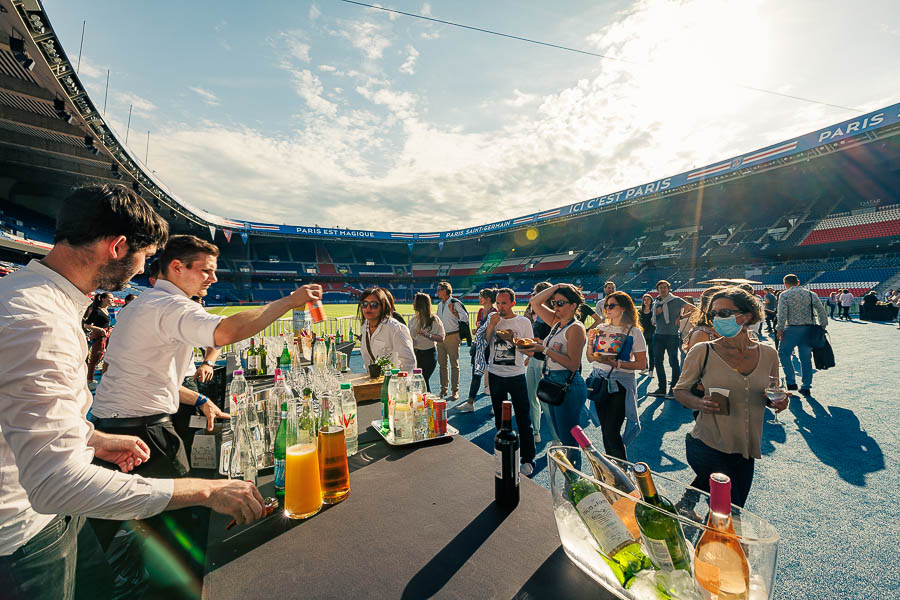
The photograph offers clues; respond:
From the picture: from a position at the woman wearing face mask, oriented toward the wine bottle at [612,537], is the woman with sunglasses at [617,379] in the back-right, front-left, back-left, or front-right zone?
back-right

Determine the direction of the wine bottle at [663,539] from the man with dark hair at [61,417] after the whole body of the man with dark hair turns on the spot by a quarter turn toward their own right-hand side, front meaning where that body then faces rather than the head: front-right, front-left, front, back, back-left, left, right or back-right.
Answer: front-left

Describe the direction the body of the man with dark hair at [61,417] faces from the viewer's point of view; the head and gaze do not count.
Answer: to the viewer's right

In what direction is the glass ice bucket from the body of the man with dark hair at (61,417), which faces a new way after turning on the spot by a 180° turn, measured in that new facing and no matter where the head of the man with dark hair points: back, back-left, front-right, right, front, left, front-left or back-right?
back-left

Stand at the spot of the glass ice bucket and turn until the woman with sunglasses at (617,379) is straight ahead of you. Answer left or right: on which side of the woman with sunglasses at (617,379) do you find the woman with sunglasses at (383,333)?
left

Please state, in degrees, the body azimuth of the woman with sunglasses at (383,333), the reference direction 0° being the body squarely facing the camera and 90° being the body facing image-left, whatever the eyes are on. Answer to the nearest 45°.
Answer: approximately 45°

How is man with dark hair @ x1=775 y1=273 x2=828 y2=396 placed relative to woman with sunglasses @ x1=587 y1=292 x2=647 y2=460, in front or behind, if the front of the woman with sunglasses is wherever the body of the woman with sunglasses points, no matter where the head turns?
behind

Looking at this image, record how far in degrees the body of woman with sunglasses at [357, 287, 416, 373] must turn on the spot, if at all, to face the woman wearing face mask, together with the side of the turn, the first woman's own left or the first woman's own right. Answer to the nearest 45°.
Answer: approximately 90° to the first woman's own left

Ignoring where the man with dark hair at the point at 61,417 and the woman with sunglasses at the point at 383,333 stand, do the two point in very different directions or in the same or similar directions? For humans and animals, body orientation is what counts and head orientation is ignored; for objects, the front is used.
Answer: very different directions

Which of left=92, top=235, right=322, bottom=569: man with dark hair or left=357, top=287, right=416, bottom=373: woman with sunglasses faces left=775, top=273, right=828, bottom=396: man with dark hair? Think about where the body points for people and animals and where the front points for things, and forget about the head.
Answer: left=92, top=235, right=322, bottom=569: man with dark hair

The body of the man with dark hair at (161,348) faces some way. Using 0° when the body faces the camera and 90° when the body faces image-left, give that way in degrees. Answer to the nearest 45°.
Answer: approximately 270°

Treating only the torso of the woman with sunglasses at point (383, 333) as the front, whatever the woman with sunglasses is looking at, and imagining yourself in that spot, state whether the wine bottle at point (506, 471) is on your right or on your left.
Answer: on your left

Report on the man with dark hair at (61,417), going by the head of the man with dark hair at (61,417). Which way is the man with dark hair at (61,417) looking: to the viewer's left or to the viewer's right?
to the viewer's right

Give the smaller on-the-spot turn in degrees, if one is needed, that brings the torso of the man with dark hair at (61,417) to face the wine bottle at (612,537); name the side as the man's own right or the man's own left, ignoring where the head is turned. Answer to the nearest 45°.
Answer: approximately 45° to the man's own right
